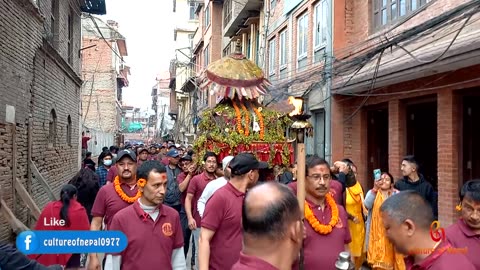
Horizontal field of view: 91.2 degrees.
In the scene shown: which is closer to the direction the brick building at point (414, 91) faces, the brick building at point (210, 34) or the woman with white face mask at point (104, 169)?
the woman with white face mask

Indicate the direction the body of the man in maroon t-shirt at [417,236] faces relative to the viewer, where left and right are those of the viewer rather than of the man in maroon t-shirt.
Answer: facing to the left of the viewer

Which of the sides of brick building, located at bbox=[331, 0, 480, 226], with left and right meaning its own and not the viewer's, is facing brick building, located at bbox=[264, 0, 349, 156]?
right
